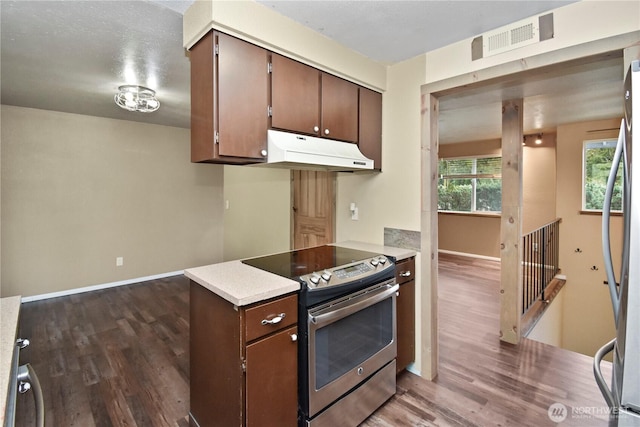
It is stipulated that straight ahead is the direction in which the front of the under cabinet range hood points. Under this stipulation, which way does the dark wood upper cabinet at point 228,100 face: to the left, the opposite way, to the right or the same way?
the same way

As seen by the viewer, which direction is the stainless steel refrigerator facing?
to the viewer's left

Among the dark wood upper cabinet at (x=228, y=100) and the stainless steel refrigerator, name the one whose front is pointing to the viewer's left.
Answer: the stainless steel refrigerator

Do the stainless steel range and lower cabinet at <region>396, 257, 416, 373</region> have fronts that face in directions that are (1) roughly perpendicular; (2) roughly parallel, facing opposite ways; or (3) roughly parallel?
roughly parallel

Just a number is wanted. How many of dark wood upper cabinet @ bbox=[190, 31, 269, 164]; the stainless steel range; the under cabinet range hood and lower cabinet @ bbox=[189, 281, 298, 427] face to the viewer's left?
0

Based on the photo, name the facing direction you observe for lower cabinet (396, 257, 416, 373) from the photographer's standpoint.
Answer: facing the viewer and to the right of the viewer

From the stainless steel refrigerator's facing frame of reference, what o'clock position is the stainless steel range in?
The stainless steel range is roughly at 12 o'clock from the stainless steel refrigerator.

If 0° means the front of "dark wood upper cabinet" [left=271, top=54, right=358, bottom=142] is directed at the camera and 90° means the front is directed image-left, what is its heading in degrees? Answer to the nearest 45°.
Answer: approximately 315°

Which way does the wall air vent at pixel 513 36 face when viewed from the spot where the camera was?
facing the viewer and to the left of the viewer
